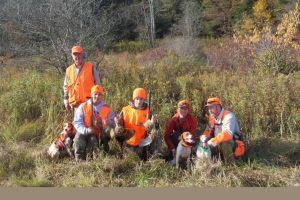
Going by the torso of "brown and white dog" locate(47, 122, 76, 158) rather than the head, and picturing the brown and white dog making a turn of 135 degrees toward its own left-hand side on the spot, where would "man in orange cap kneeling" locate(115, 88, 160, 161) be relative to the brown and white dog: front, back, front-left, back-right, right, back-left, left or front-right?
right

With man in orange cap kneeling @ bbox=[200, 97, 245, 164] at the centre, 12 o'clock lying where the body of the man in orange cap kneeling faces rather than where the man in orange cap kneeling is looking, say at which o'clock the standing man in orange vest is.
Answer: The standing man in orange vest is roughly at 2 o'clock from the man in orange cap kneeling.

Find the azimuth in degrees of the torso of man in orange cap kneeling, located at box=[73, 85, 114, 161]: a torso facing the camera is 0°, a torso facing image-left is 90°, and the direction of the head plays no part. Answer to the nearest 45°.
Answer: approximately 0°

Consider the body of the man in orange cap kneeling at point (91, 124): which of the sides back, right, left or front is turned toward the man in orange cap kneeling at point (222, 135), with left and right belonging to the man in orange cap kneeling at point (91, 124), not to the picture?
left

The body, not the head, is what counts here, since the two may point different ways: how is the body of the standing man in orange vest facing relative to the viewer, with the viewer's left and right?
facing the viewer

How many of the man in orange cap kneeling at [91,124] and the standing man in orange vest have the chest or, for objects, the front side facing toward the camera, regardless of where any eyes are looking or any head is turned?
2

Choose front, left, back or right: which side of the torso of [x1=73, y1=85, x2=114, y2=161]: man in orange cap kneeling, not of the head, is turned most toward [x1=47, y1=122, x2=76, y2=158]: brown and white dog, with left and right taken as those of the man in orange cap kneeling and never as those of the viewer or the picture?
right

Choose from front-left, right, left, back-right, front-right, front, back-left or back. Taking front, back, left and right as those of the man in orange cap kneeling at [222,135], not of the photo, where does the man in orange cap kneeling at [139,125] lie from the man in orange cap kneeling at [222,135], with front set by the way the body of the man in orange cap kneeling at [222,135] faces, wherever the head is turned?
front-right

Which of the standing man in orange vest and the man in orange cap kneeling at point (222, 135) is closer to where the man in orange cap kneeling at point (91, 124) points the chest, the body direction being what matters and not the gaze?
the man in orange cap kneeling

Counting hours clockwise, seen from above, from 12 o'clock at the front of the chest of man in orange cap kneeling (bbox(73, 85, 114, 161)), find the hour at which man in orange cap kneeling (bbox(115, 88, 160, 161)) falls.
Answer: man in orange cap kneeling (bbox(115, 88, 160, 161)) is roughly at 9 o'clock from man in orange cap kneeling (bbox(73, 85, 114, 161)).
